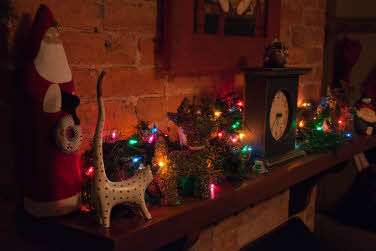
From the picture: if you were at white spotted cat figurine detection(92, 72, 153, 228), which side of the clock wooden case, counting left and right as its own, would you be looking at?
right

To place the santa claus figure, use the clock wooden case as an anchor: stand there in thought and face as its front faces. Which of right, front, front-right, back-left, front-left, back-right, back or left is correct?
right

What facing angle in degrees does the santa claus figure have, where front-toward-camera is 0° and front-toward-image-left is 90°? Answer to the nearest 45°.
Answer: approximately 315°

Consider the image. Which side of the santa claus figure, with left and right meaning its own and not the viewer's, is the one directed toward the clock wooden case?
left

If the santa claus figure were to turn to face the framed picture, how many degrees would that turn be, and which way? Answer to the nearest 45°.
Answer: approximately 90° to its left
